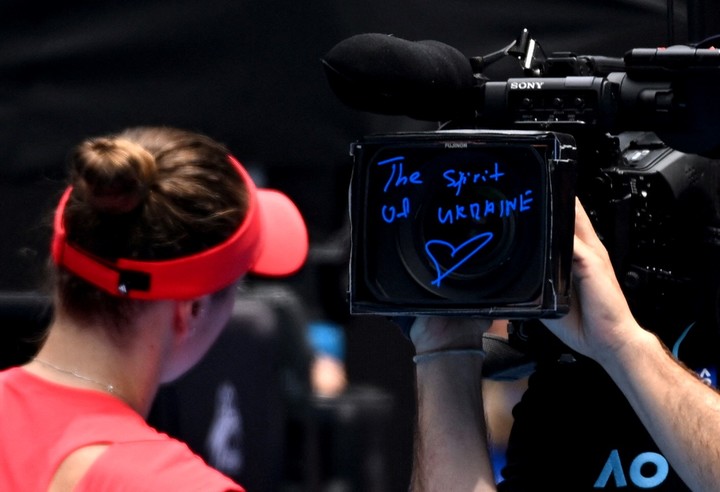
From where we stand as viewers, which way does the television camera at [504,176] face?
facing the viewer and to the left of the viewer
